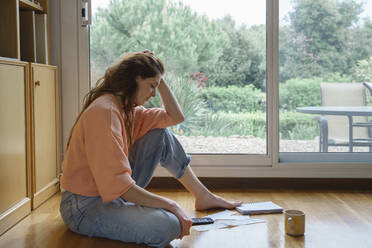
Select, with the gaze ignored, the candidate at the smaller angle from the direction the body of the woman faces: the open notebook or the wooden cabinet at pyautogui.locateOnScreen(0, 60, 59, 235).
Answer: the open notebook

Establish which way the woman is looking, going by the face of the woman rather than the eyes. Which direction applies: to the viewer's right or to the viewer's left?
to the viewer's right

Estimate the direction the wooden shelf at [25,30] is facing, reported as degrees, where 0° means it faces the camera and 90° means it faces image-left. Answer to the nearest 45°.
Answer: approximately 315°

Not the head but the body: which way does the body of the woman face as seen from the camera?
to the viewer's right

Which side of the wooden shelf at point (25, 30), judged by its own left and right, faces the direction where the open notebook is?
front

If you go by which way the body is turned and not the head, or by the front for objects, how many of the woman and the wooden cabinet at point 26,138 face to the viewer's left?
0

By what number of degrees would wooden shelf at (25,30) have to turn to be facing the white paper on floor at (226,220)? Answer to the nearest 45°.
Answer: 0° — it already faces it

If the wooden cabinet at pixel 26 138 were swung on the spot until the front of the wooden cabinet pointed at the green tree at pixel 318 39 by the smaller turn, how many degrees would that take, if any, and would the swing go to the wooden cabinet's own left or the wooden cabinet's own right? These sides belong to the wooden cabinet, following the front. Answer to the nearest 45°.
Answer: approximately 45° to the wooden cabinet's own left

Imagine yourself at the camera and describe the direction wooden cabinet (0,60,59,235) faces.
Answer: facing the viewer and to the right of the viewer

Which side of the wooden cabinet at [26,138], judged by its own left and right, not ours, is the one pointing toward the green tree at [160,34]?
left
